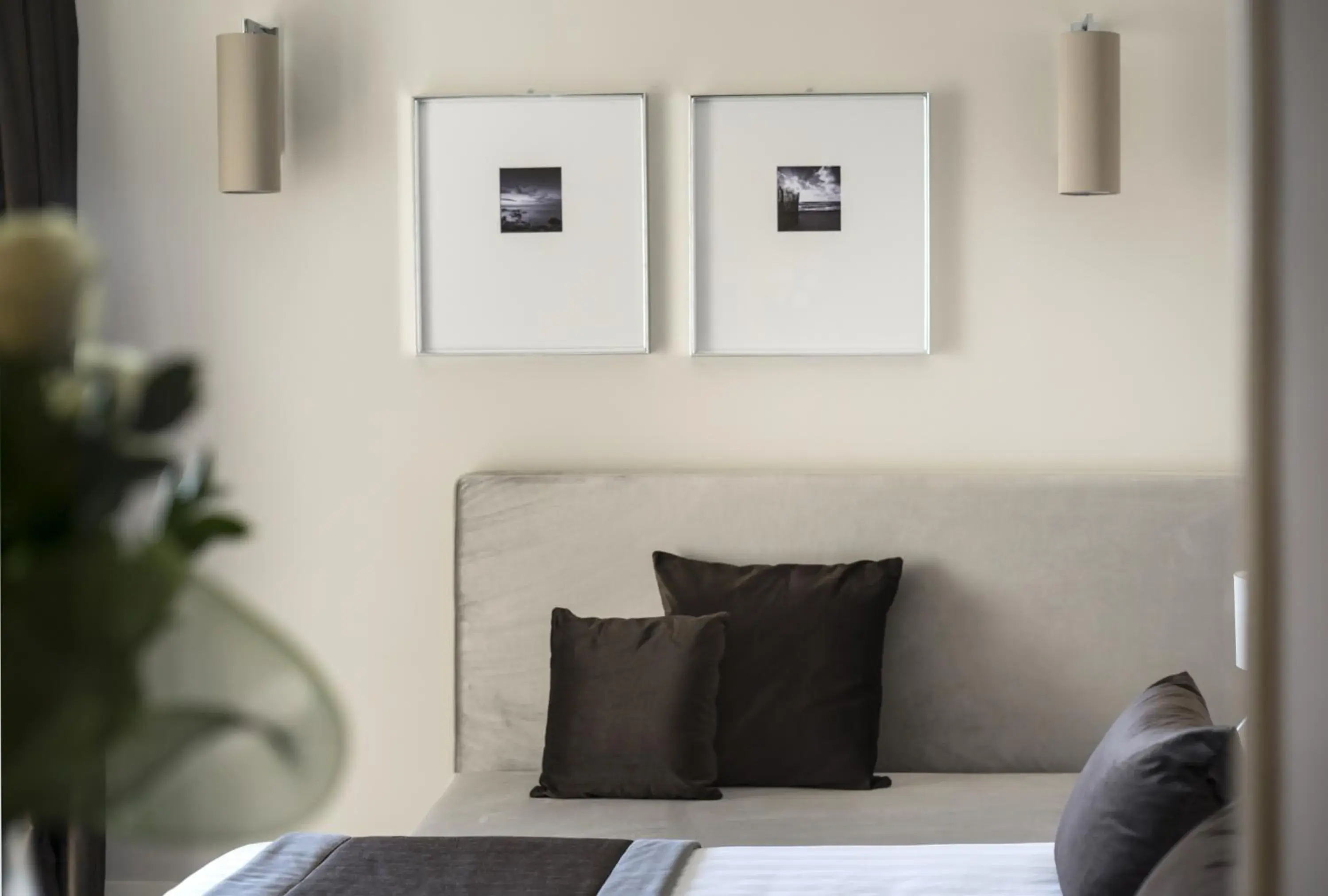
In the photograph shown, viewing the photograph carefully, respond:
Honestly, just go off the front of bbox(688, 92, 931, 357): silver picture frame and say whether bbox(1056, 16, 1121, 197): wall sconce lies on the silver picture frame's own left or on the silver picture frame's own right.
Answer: on the silver picture frame's own left

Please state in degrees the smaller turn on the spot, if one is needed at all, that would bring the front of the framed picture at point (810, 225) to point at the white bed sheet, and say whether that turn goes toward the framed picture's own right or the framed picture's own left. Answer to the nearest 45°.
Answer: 0° — it already faces it

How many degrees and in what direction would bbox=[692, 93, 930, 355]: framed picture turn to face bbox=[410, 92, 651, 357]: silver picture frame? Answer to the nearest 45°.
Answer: approximately 90° to its right

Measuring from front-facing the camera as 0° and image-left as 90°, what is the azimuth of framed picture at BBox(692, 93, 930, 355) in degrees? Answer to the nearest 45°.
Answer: approximately 0°
